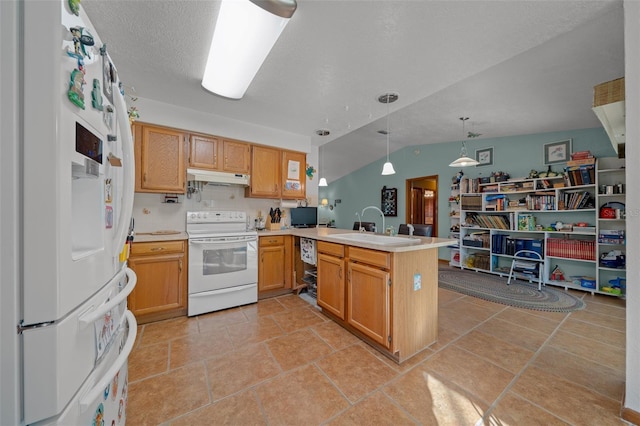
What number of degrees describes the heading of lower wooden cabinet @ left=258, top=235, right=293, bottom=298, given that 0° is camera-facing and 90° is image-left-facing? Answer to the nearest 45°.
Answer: approximately 315°

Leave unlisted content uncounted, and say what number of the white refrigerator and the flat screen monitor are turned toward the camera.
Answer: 1

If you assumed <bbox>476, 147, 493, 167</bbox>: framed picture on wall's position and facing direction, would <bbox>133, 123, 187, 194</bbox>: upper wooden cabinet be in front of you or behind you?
in front

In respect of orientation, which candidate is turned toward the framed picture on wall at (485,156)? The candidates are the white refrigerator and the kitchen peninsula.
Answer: the white refrigerator

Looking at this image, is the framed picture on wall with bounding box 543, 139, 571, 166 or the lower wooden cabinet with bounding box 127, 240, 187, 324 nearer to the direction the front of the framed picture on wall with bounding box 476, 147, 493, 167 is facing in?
the lower wooden cabinet

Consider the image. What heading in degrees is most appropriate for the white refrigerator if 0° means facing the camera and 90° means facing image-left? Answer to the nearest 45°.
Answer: approximately 270°

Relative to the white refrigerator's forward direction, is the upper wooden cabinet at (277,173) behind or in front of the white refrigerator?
in front

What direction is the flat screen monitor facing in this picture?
toward the camera
